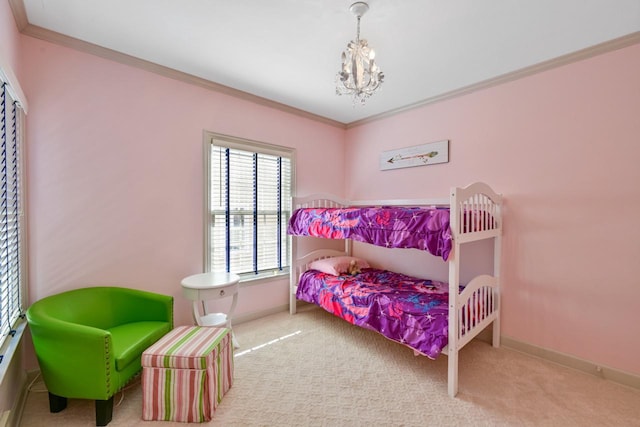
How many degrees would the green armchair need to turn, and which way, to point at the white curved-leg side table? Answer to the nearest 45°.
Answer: approximately 45° to its left

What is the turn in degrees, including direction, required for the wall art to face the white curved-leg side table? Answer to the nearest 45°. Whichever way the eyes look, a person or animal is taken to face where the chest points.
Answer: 0° — it already faces it

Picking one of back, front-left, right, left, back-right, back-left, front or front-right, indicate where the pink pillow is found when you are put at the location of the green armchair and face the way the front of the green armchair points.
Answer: front-left

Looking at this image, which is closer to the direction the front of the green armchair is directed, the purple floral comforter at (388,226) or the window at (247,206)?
the purple floral comforter

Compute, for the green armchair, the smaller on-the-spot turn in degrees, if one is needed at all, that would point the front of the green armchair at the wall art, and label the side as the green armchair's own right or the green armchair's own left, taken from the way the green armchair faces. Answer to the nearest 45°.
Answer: approximately 45° to the green armchair's own left

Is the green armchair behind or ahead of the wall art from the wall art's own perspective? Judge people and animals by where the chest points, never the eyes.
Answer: ahead

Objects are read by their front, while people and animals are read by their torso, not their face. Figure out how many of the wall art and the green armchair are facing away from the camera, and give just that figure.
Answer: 0

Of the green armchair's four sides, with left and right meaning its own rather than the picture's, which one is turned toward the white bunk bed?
front

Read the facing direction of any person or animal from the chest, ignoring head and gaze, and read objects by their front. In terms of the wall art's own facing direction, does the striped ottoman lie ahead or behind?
ahead

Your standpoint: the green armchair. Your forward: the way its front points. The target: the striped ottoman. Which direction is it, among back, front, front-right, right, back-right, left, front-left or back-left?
front

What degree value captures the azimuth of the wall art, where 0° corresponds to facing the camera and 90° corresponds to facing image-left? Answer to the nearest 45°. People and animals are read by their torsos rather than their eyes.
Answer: approximately 45°

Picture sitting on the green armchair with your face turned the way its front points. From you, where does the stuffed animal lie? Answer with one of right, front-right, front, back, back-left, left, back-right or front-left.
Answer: front-left
